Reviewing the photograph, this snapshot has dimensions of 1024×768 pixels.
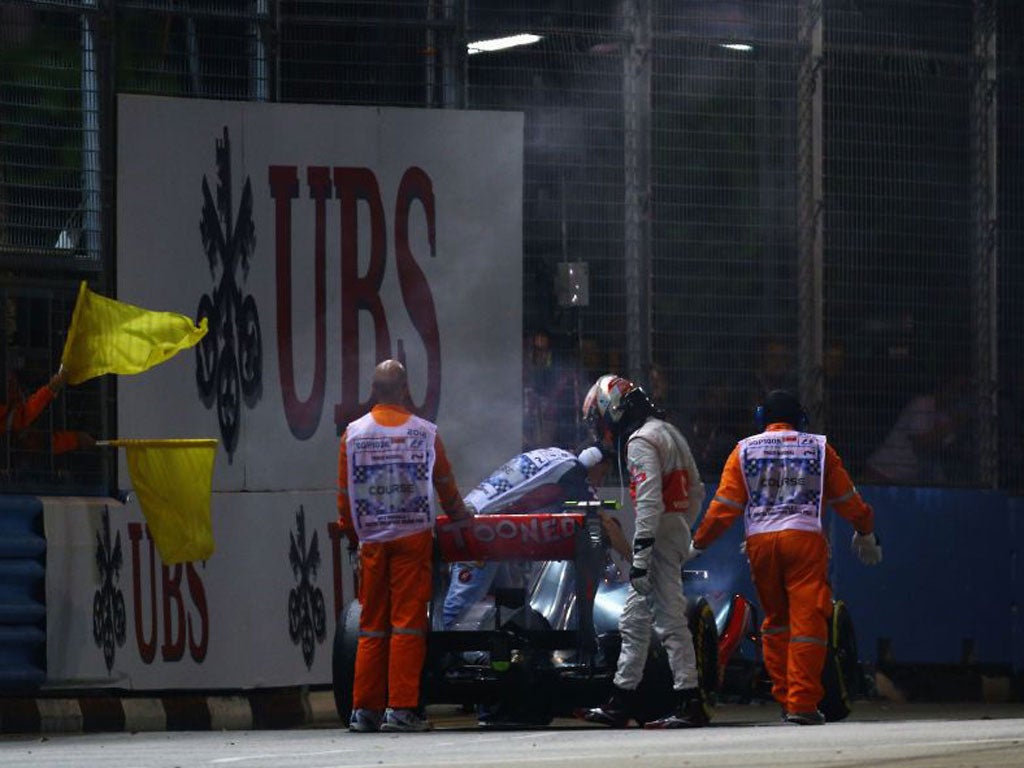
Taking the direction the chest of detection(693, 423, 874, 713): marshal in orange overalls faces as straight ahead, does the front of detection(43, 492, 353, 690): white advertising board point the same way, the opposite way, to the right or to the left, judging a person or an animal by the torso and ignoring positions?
the opposite way

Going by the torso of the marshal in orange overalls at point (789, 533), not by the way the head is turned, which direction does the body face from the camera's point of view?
away from the camera

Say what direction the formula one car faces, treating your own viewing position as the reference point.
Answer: facing away from the viewer and to the right of the viewer

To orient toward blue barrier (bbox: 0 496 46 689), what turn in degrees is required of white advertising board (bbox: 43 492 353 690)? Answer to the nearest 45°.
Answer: approximately 45° to its right

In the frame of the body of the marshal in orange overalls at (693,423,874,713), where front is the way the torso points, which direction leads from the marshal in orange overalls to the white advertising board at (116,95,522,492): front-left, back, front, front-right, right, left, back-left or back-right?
front-left

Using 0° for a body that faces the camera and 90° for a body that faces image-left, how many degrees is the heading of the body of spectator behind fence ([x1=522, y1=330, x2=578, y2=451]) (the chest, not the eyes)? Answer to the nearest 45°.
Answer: approximately 0°

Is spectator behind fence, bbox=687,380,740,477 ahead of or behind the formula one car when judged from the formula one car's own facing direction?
ahead

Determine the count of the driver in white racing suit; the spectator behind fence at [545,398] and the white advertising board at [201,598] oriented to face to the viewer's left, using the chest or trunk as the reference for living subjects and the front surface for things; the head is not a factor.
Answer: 1

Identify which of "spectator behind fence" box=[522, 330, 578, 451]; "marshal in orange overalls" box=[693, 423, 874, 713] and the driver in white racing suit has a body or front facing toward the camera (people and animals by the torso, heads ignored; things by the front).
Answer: the spectator behind fence

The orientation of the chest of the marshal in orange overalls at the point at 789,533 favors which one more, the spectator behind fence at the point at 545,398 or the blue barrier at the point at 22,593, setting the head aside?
the spectator behind fence

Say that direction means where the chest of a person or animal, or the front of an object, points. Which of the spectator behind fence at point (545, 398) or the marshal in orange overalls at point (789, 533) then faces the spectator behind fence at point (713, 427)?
the marshal in orange overalls

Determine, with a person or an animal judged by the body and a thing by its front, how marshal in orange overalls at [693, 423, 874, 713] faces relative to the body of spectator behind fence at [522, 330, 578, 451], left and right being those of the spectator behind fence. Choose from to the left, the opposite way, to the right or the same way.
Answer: the opposite way

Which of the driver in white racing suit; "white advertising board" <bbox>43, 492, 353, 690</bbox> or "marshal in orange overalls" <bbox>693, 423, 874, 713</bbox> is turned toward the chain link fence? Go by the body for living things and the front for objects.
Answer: the marshal in orange overalls

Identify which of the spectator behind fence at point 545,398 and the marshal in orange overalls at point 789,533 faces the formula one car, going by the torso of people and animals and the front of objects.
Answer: the spectator behind fence
